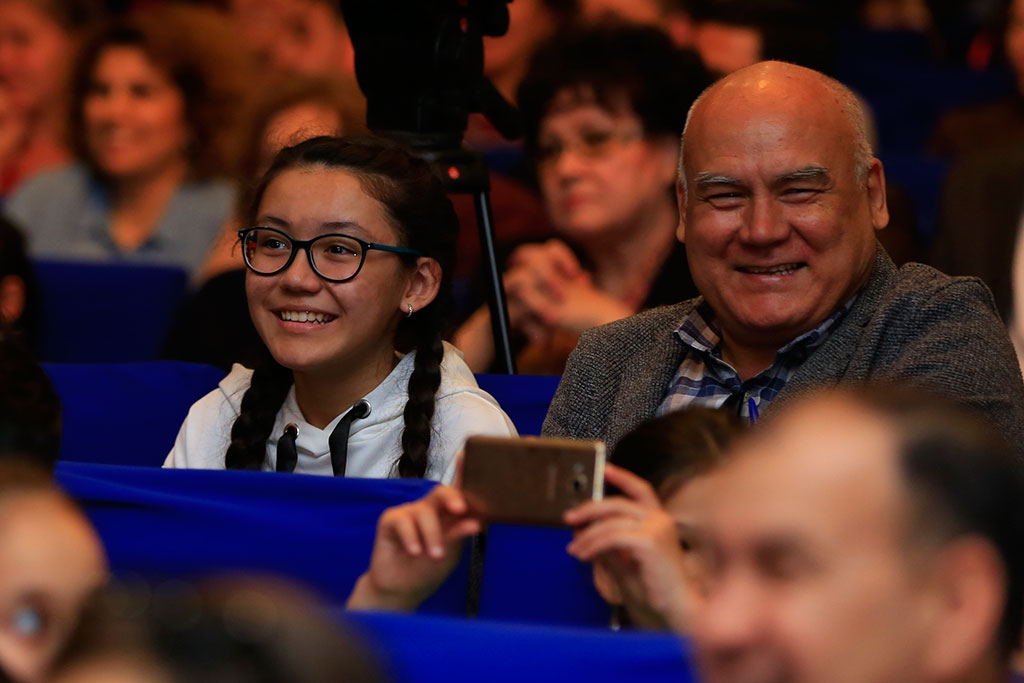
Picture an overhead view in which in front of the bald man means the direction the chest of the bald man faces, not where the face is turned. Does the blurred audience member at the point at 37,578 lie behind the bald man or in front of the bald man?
in front

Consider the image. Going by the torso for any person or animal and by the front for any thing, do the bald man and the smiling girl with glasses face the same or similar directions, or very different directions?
same or similar directions

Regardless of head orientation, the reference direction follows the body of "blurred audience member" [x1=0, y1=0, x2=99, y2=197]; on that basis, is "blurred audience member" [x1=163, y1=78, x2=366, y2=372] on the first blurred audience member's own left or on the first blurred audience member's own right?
on the first blurred audience member's own left

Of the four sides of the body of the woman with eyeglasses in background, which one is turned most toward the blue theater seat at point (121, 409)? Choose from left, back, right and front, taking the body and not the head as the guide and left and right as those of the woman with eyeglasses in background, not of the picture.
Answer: front

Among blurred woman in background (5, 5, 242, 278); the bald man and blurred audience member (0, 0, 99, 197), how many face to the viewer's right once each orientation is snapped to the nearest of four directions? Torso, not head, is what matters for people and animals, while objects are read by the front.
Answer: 0

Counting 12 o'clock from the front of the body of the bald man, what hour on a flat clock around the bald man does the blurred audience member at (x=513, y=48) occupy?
The blurred audience member is roughly at 4 o'clock from the bald man.

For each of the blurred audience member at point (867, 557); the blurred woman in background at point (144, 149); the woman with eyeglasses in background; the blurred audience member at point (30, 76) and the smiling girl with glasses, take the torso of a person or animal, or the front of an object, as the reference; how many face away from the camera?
0

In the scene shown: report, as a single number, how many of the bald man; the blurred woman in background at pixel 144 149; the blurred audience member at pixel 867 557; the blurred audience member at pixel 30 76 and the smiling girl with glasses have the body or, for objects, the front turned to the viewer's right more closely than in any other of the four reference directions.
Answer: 0

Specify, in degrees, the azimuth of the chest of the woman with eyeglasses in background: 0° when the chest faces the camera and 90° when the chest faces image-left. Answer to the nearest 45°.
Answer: approximately 45°

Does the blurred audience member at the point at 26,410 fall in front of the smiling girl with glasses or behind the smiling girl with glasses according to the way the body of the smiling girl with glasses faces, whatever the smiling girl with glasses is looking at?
in front

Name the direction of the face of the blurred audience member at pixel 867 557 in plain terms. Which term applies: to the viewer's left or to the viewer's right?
to the viewer's left

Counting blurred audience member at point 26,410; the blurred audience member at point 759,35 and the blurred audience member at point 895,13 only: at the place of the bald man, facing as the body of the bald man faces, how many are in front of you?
1

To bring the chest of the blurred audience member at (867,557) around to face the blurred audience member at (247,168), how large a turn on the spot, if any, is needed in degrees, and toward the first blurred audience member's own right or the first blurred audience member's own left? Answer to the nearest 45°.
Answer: approximately 90° to the first blurred audience member's own right

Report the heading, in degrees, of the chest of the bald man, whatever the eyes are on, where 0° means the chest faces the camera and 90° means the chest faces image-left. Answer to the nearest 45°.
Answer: approximately 45°

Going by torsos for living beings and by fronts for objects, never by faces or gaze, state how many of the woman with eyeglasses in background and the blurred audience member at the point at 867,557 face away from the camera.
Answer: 0

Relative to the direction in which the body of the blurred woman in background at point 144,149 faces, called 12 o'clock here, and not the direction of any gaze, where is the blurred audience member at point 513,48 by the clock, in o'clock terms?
The blurred audience member is roughly at 7 o'clock from the blurred woman in background.

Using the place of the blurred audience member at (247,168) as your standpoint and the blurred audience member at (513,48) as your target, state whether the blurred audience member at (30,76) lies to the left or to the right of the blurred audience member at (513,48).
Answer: left

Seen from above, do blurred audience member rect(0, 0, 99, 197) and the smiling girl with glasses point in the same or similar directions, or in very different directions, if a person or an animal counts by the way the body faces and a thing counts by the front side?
same or similar directions

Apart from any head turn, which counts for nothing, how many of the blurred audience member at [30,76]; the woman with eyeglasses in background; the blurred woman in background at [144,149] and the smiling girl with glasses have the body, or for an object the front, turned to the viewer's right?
0

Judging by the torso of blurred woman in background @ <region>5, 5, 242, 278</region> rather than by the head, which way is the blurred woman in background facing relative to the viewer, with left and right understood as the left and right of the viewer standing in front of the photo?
facing the viewer and to the left of the viewer

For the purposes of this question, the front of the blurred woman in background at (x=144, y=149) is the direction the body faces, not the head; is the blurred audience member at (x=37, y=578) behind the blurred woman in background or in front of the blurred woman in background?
in front
